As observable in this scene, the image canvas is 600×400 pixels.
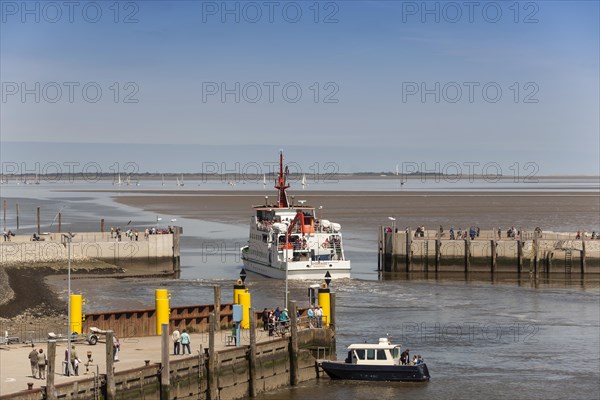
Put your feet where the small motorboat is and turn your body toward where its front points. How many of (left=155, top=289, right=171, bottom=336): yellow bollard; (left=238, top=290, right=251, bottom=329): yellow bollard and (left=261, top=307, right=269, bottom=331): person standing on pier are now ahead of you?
3

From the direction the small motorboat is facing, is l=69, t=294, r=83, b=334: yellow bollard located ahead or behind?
ahead

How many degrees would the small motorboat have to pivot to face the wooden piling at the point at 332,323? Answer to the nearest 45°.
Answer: approximately 45° to its right

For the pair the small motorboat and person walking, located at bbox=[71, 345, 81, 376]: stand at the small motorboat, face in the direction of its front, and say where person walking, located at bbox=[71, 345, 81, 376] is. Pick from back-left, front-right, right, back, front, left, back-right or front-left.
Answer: front-left

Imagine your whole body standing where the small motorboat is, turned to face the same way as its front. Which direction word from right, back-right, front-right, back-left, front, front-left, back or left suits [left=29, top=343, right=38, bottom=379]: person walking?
front-left

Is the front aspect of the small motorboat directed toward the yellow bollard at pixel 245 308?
yes

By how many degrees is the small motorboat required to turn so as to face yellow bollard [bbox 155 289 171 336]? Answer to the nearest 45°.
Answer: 0° — it already faces it

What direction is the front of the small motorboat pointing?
to the viewer's left
